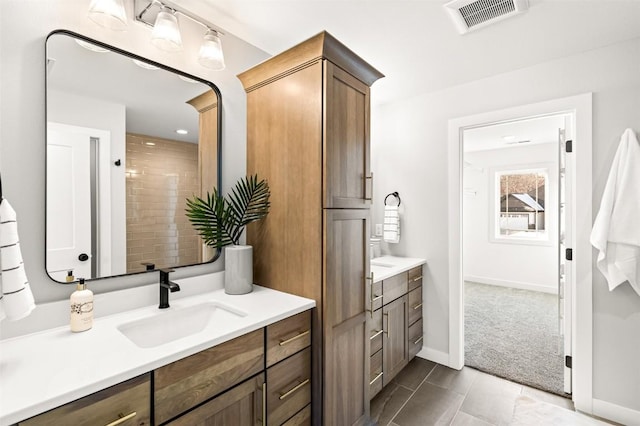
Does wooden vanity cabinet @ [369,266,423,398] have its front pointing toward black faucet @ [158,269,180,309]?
no

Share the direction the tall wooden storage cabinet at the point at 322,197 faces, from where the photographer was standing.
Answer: facing the viewer and to the right of the viewer

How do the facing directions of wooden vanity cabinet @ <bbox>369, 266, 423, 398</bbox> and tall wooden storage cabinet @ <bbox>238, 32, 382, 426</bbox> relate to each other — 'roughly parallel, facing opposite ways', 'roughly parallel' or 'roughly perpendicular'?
roughly parallel

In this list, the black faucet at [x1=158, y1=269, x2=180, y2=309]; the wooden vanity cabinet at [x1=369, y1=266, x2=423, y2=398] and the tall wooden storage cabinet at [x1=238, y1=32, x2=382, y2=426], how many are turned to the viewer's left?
0

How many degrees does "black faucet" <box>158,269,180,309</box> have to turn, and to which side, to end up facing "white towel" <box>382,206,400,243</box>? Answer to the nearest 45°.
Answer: approximately 45° to its left

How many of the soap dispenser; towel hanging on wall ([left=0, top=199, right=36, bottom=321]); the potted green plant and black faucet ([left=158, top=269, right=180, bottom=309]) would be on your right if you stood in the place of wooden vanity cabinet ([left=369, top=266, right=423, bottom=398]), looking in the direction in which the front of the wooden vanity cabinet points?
4

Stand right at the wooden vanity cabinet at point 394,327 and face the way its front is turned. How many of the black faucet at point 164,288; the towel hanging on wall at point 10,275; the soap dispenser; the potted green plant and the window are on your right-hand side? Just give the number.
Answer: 4

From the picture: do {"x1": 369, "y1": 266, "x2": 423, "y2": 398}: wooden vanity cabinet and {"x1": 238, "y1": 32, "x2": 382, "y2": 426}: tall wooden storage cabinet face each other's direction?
no

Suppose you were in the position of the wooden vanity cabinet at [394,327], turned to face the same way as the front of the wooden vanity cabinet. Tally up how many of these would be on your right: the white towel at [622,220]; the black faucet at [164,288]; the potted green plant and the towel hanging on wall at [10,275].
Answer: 3

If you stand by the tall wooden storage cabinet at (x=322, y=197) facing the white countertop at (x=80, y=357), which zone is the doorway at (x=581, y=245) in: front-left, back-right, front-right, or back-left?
back-left

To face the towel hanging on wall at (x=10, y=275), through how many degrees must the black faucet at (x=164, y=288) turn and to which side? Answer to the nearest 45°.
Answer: approximately 90° to its right

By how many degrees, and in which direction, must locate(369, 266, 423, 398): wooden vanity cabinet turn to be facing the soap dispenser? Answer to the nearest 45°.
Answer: approximately 90° to its right
